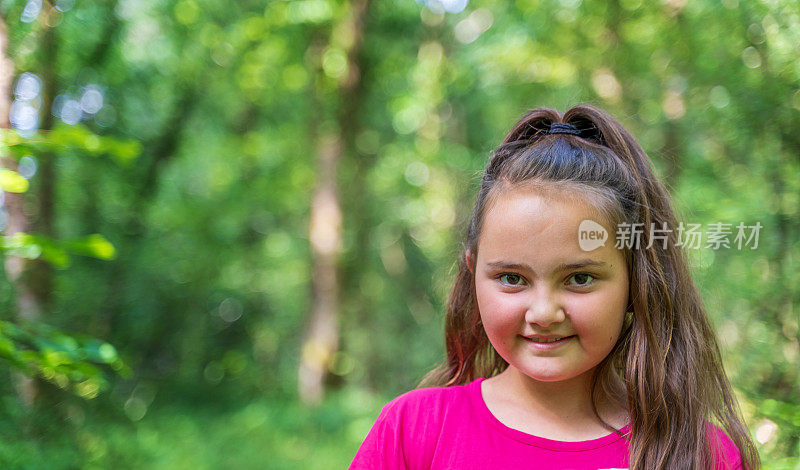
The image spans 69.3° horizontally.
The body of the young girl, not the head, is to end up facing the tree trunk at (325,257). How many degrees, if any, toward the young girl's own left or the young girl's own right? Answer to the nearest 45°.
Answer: approximately 135° to the young girl's own right

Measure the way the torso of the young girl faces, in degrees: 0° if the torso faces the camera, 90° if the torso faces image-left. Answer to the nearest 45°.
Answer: approximately 0°

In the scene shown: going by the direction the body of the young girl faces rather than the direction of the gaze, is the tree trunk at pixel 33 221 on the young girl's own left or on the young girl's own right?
on the young girl's own right
